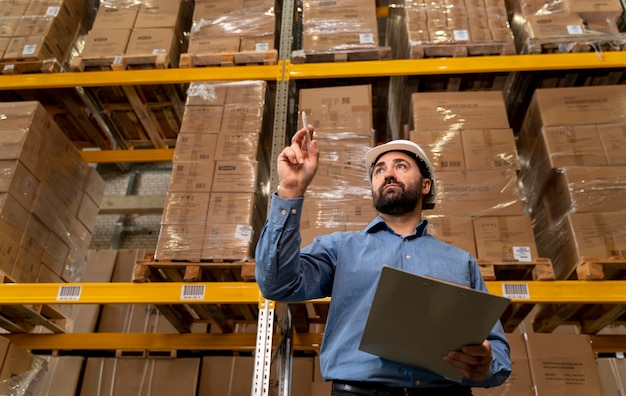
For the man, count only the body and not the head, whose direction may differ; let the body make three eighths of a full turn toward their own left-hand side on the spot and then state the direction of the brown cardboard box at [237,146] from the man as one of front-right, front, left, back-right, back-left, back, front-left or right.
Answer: left

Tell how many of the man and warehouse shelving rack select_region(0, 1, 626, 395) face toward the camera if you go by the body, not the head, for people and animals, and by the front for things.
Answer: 2

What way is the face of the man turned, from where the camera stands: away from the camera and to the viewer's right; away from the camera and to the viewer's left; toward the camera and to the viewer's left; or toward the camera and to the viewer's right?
toward the camera and to the viewer's left

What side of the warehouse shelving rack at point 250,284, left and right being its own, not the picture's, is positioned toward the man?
front

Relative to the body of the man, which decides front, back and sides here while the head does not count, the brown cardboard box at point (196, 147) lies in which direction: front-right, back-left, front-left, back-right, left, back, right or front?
back-right

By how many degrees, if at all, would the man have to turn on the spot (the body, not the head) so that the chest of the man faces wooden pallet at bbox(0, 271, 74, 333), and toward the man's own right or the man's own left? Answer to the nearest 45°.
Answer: approximately 135° to the man's own right

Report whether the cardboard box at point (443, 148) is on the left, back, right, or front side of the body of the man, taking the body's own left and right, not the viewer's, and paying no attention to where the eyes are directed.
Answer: back

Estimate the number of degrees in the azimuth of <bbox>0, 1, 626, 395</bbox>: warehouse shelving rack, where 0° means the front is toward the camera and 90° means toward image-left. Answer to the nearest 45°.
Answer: approximately 0°

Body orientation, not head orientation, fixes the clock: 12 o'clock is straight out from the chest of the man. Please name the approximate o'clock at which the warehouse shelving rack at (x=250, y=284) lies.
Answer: The warehouse shelving rack is roughly at 5 o'clock from the man.

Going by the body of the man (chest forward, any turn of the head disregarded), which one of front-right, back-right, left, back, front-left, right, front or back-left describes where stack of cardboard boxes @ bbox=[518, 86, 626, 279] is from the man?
back-left
